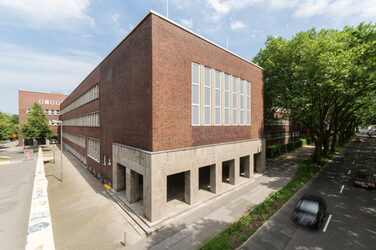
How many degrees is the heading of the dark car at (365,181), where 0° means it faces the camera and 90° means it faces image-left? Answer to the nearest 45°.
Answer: approximately 180°

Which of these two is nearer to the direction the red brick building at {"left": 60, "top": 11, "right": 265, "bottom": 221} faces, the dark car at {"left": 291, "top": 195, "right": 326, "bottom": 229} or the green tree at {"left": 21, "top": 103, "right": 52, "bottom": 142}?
the dark car

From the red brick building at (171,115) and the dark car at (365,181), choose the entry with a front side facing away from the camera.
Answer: the dark car

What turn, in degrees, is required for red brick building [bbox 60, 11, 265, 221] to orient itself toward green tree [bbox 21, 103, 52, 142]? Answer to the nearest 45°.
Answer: approximately 180°

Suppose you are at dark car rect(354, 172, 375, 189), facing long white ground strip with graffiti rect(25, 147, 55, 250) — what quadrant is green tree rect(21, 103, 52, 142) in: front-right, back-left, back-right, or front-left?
front-right

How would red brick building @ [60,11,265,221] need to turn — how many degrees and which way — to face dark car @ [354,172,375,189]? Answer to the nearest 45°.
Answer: approximately 45° to its left

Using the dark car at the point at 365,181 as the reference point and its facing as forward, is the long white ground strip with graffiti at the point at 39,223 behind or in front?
behind

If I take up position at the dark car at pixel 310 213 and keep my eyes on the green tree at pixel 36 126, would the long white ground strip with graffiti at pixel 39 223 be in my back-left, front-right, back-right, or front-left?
front-left

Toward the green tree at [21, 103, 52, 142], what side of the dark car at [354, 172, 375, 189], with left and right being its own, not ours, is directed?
left

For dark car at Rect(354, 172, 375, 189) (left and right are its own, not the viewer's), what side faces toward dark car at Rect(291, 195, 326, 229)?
back

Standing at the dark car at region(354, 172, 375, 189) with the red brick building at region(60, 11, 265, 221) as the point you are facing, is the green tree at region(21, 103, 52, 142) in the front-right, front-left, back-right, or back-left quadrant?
front-right

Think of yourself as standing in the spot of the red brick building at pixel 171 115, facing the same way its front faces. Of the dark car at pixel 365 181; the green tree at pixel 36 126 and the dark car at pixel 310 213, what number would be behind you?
1

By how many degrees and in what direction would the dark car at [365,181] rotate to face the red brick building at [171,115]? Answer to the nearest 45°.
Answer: approximately 135° to its left

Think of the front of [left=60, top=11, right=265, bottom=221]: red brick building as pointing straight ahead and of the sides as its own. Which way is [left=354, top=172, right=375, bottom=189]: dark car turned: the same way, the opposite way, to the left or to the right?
to the left
